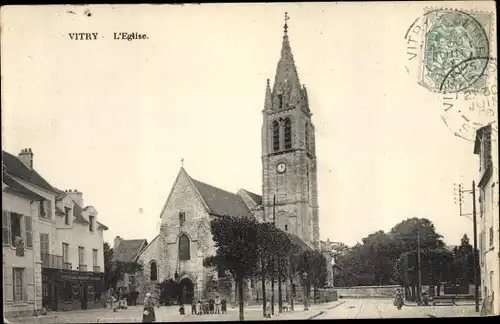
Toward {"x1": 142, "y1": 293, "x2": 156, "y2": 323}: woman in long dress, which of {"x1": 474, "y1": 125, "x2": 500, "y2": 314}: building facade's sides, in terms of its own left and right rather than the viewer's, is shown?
front

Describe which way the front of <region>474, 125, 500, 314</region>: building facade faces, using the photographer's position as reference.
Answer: facing to the left of the viewer
